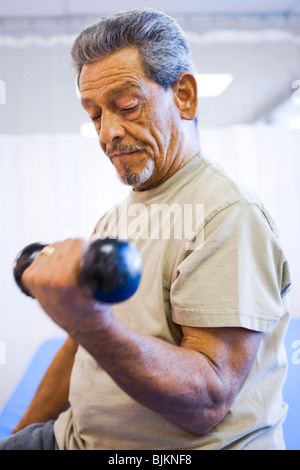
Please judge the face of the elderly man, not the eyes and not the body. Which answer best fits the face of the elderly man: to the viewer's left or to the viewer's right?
to the viewer's left

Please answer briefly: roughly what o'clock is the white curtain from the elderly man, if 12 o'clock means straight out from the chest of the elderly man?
The white curtain is roughly at 4 o'clock from the elderly man.

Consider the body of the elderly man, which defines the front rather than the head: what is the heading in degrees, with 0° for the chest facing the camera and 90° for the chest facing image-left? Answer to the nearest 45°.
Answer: approximately 45°
